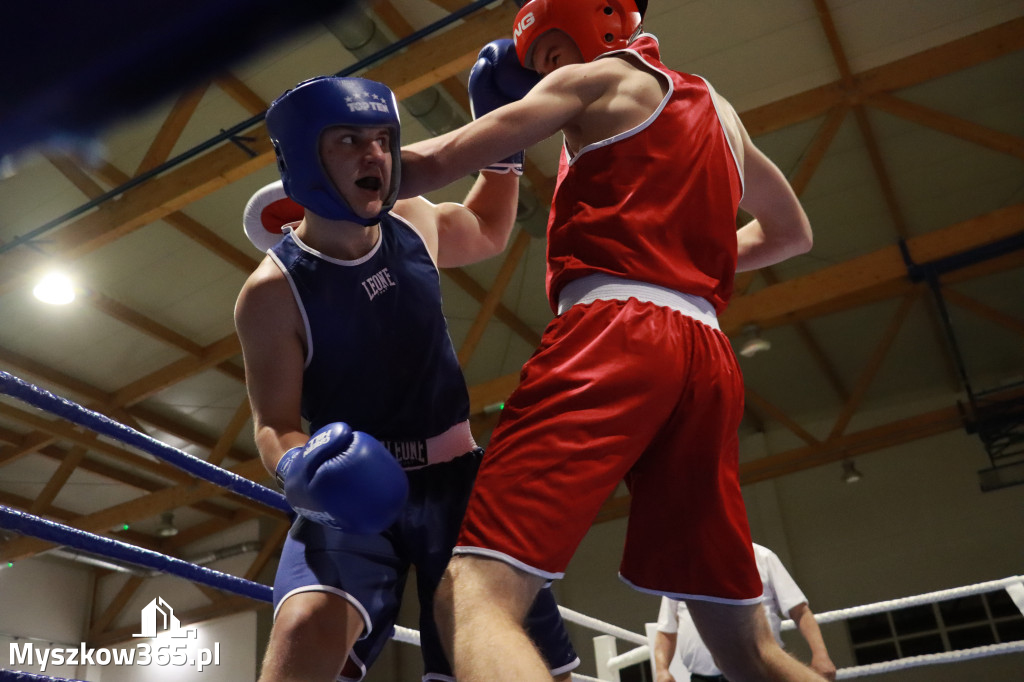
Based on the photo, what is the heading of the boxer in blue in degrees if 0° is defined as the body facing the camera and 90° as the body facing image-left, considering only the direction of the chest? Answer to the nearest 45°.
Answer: approximately 315°

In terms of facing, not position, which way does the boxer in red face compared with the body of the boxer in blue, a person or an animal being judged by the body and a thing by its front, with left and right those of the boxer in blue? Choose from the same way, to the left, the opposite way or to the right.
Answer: the opposite way

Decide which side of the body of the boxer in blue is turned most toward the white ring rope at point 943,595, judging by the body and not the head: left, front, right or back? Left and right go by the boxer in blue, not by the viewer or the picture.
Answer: left

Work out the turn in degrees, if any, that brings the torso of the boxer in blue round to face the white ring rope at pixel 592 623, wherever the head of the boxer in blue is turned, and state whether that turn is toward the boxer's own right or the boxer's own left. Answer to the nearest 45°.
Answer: approximately 135° to the boxer's own left

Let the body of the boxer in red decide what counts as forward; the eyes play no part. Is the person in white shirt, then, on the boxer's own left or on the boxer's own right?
on the boxer's own right

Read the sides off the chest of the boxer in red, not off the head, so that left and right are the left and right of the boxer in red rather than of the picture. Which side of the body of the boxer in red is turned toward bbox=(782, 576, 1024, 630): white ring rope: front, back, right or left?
right

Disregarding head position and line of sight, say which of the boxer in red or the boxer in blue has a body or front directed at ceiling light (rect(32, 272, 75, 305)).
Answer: the boxer in red

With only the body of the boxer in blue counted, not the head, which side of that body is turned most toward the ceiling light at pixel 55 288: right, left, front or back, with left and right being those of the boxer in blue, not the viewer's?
back

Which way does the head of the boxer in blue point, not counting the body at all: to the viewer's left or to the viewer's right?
to the viewer's right

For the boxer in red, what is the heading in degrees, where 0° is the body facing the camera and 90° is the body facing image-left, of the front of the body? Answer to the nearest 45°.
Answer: approximately 135°

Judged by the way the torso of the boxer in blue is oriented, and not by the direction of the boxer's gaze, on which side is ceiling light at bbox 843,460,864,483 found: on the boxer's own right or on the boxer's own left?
on the boxer's own left
